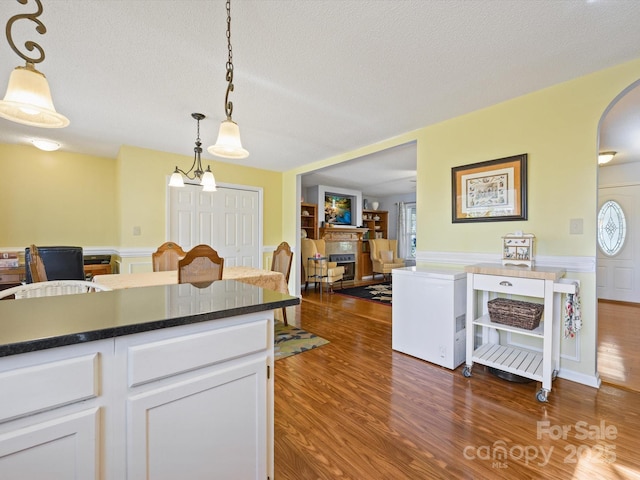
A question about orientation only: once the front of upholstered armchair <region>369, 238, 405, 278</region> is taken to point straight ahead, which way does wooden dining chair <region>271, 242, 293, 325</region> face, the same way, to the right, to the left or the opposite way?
to the right

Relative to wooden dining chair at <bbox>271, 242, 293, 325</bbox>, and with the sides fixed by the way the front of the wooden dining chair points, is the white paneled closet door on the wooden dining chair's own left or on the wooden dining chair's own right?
on the wooden dining chair's own right

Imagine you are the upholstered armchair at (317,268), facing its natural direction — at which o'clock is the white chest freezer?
The white chest freezer is roughly at 1 o'clock from the upholstered armchair.

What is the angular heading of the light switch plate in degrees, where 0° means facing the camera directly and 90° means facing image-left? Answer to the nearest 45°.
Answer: approximately 0°

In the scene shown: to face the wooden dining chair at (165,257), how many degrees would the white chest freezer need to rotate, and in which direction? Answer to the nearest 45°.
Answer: approximately 45° to its right

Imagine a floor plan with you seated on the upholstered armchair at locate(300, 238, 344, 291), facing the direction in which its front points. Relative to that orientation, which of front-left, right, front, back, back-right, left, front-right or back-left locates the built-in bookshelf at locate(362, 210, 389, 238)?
left

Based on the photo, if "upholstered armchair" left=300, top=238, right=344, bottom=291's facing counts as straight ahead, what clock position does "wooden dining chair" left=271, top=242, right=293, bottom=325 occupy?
The wooden dining chair is roughly at 2 o'clock from the upholstered armchair.

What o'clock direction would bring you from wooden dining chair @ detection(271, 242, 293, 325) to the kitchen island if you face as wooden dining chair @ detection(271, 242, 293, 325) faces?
The kitchen island is roughly at 11 o'clock from the wooden dining chair.

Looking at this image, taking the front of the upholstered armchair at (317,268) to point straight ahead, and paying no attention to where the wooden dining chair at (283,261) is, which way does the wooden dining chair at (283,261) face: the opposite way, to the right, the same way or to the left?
to the right

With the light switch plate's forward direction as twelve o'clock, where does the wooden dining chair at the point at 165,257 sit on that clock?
The wooden dining chair is roughly at 2 o'clock from the light switch plate.

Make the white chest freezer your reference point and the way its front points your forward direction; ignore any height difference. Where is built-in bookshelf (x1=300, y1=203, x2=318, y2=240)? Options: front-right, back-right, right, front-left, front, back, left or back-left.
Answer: right

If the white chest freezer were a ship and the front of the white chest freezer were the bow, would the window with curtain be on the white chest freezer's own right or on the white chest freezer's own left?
on the white chest freezer's own right

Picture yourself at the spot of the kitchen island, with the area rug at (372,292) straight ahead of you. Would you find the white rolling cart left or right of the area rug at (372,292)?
right
